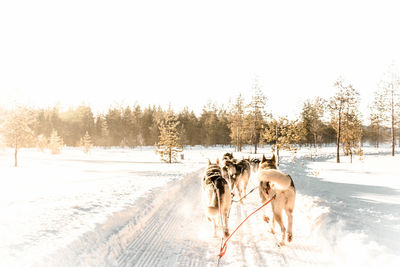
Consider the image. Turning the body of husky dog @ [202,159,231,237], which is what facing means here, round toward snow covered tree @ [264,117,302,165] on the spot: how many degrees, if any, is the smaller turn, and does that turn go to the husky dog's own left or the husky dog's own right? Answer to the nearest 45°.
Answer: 0° — it already faces it

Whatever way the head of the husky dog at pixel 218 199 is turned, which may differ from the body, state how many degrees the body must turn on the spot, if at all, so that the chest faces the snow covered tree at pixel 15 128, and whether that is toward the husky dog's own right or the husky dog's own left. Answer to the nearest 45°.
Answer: approximately 45° to the husky dog's own left

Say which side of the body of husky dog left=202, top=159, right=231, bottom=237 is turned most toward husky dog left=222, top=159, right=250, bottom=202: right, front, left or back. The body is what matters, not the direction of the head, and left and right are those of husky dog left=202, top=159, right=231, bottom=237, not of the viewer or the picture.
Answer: front

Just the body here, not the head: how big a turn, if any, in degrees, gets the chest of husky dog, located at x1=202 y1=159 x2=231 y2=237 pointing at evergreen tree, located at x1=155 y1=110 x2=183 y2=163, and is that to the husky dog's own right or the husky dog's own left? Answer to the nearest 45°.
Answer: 0° — it already faces it

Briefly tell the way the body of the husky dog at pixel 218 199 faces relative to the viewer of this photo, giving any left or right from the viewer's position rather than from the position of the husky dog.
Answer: facing away from the viewer

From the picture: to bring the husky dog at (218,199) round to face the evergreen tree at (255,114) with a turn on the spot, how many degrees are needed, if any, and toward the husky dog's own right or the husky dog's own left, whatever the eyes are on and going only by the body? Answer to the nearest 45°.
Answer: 0° — it already faces it

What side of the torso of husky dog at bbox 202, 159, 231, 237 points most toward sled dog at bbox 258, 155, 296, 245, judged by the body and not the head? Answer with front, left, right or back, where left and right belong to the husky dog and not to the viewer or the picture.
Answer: right

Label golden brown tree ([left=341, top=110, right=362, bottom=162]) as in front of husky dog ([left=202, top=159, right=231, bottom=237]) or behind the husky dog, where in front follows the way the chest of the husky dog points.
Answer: in front

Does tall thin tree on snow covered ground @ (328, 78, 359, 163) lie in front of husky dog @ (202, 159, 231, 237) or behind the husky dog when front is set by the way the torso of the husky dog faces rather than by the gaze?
in front
